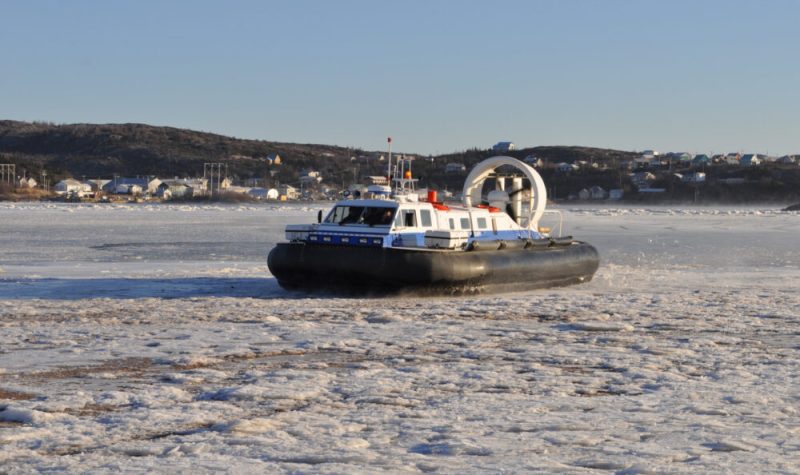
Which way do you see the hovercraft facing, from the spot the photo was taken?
facing the viewer and to the left of the viewer
